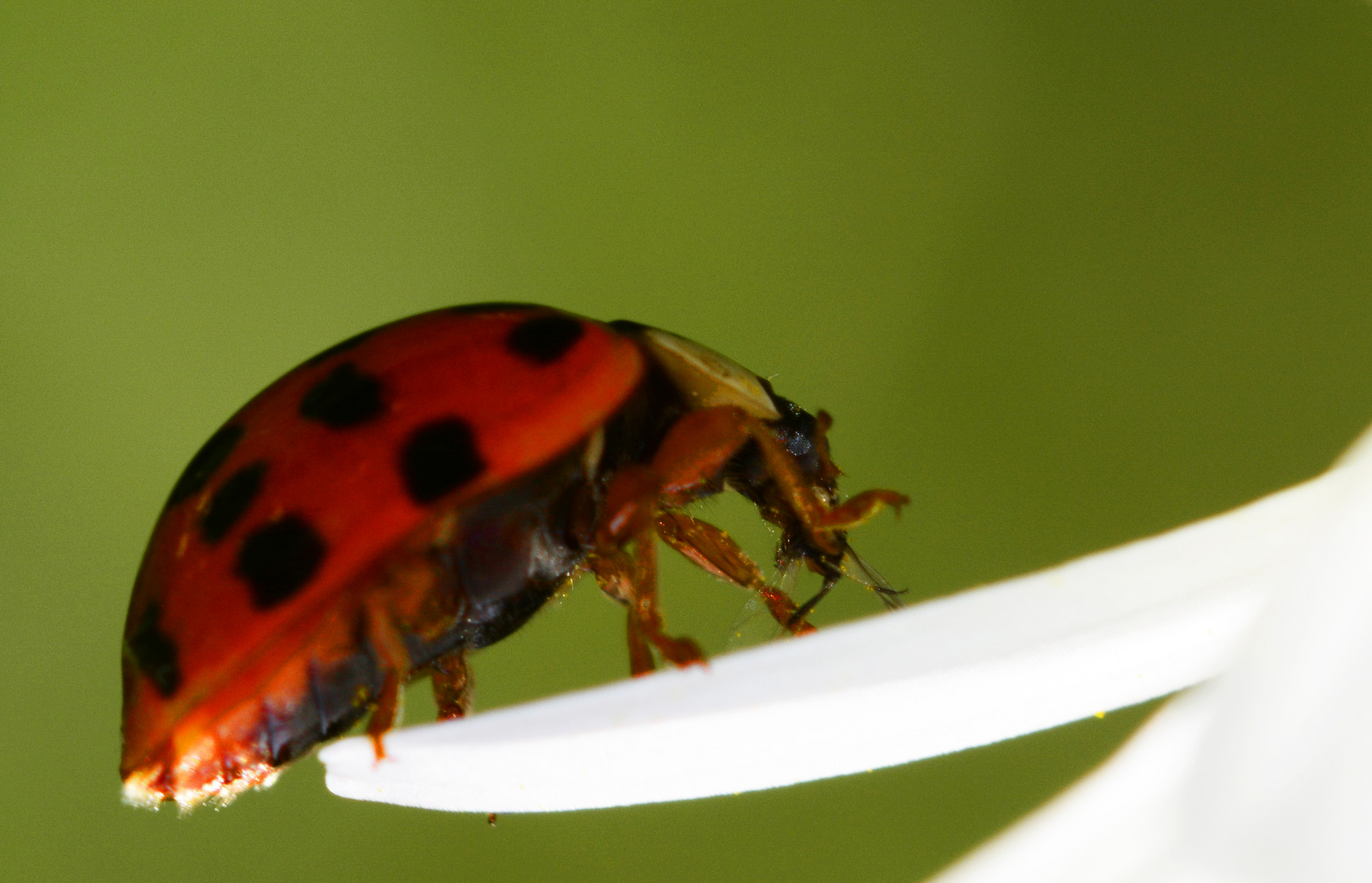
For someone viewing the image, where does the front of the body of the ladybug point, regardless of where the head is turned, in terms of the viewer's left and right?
facing to the right of the viewer
